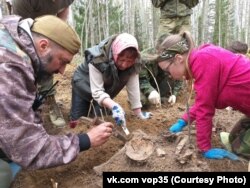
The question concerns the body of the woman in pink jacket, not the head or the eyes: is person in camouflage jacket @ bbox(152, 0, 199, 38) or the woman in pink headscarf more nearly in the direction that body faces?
the woman in pink headscarf

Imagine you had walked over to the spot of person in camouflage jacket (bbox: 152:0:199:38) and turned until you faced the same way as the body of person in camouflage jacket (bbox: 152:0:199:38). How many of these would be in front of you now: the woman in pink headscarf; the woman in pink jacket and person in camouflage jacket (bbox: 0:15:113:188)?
3

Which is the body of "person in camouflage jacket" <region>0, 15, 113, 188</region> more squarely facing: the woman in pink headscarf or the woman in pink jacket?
the woman in pink jacket

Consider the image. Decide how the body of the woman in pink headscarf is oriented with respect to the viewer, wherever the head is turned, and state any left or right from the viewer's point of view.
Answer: facing the viewer and to the right of the viewer

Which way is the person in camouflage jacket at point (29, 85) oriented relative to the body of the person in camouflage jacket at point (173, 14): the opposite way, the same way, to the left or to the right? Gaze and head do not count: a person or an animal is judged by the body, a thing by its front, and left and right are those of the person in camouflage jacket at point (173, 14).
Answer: to the left

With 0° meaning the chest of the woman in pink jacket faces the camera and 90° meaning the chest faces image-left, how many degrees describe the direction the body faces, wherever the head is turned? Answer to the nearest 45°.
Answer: approximately 90°

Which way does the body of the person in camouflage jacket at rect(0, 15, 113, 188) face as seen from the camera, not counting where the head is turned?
to the viewer's right

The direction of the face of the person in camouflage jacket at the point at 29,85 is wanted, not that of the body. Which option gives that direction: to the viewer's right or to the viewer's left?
to the viewer's right

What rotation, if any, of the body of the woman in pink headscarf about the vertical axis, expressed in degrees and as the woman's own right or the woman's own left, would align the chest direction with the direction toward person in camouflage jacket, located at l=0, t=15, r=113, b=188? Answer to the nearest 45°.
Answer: approximately 45° to the woman's own right

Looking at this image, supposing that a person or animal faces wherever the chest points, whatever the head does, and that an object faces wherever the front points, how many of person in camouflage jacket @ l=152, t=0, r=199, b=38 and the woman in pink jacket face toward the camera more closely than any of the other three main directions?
1

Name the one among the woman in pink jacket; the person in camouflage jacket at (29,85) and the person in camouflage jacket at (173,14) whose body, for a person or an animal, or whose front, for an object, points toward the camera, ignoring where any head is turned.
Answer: the person in camouflage jacket at (173,14)

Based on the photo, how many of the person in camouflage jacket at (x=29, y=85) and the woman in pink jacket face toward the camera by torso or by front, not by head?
0

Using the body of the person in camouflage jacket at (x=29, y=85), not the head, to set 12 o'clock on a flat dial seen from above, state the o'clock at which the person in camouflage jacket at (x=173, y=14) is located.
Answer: the person in camouflage jacket at (x=173, y=14) is roughly at 10 o'clock from the person in camouflage jacket at (x=29, y=85).

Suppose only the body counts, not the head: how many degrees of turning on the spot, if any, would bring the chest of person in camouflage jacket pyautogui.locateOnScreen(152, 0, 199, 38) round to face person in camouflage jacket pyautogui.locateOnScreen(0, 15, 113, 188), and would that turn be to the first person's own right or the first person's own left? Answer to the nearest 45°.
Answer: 0° — they already face them

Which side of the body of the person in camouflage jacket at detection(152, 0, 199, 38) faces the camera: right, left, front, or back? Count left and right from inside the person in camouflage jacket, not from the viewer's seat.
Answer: front

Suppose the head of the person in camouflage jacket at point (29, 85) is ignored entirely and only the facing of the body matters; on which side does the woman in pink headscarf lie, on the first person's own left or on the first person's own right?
on the first person's own left

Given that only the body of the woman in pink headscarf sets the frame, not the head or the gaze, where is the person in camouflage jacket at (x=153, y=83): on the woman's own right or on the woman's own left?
on the woman's own left
